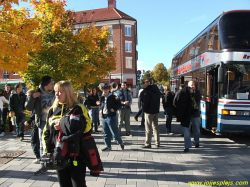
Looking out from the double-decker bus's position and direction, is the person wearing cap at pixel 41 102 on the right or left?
on its right

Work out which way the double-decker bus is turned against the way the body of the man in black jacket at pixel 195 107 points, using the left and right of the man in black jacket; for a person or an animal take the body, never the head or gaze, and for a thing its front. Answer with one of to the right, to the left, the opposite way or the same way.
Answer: to the left

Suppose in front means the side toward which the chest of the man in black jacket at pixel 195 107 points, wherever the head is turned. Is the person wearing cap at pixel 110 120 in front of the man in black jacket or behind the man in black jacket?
in front

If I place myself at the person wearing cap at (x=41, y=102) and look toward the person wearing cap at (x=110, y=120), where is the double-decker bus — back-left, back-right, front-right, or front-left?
front-right

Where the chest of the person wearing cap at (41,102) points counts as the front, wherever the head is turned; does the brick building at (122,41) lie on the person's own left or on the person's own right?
on the person's own left

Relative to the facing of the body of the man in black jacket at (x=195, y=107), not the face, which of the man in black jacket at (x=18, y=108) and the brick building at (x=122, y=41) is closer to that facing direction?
the man in black jacket

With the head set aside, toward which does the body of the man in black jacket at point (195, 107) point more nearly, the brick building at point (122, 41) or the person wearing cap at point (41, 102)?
the person wearing cap

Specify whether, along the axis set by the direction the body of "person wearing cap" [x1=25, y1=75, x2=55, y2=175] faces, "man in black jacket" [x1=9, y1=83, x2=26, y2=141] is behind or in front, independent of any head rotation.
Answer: behind

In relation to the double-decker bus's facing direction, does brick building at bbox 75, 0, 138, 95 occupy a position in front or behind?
behind

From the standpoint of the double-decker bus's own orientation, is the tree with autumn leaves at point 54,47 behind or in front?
behind

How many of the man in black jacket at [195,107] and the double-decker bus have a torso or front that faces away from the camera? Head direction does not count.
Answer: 0

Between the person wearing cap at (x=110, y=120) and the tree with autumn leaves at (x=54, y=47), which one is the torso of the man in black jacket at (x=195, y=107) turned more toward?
the person wearing cap

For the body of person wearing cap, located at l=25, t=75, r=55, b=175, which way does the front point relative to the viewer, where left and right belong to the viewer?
facing the viewer and to the right of the viewer

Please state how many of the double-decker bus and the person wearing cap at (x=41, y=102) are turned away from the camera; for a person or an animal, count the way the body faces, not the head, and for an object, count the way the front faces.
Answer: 0

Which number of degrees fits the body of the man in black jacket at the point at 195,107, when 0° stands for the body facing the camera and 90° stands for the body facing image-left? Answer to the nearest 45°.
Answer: approximately 45°
